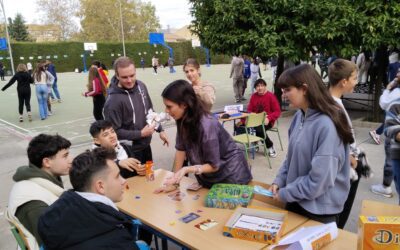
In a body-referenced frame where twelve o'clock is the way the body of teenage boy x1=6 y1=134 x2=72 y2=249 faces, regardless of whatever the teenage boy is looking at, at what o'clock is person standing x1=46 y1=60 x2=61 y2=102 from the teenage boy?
The person standing is roughly at 9 o'clock from the teenage boy.

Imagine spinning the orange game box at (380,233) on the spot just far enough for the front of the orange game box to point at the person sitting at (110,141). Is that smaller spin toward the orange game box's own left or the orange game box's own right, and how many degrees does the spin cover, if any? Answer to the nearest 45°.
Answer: approximately 90° to the orange game box's own right

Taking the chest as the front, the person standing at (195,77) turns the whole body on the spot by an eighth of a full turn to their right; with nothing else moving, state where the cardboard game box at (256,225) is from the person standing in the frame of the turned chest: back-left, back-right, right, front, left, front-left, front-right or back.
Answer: left

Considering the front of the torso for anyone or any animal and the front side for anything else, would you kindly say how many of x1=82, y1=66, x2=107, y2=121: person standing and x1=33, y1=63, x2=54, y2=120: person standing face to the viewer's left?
1

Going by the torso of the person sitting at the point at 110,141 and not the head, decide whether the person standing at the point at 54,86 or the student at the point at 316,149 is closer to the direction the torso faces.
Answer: the student

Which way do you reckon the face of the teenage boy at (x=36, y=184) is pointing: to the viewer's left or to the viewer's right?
to the viewer's right

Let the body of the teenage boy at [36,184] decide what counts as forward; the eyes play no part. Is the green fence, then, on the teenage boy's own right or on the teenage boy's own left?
on the teenage boy's own left

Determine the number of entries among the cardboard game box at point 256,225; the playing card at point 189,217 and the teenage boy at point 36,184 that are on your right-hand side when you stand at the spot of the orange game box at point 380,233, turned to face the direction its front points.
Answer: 3

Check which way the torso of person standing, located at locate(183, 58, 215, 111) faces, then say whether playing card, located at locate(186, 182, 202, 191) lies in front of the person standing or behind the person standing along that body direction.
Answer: in front

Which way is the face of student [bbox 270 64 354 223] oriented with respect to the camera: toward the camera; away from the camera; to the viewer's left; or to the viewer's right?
to the viewer's left

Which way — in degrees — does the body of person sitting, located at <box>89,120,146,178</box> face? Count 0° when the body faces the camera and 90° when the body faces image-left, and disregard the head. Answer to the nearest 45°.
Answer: approximately 315°

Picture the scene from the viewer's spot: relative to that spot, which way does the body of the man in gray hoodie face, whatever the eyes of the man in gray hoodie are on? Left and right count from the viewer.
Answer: facing the viewer and to the right of the viewer

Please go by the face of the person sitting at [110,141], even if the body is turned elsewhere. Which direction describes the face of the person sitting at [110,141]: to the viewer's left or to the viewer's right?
to the viewer's right

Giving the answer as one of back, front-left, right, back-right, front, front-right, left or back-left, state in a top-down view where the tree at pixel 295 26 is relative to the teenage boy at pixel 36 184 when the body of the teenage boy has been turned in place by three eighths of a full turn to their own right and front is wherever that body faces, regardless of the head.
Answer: back

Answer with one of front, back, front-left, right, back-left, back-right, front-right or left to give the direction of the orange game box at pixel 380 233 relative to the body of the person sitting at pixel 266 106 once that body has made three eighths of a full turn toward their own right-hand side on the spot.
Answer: back
